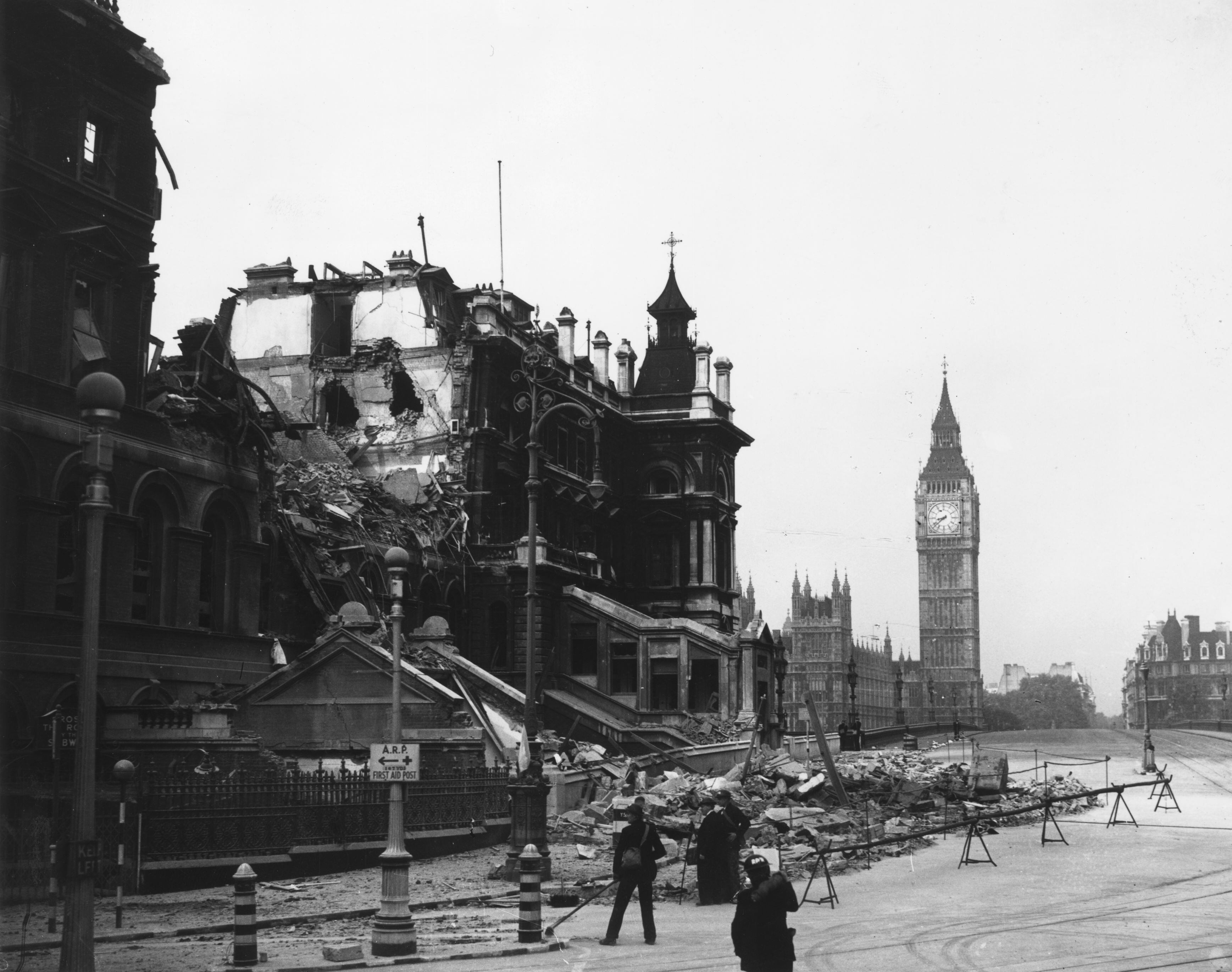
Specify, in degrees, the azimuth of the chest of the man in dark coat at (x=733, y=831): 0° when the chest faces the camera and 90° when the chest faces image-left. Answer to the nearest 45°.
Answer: approximately 90°

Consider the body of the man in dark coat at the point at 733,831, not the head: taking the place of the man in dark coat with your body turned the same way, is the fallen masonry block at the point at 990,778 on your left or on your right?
on your right

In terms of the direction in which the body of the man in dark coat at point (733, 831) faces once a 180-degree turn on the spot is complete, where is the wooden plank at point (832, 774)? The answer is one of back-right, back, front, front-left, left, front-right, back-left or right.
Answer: left

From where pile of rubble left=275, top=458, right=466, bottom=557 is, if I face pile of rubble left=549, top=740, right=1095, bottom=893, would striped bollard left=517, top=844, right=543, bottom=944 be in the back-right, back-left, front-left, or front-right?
front-right

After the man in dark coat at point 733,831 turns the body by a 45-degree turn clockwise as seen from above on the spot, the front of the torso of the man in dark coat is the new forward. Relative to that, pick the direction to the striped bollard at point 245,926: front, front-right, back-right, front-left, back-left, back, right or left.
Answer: left

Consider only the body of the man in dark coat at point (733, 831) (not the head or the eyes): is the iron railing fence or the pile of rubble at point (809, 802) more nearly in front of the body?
the iron railing fence

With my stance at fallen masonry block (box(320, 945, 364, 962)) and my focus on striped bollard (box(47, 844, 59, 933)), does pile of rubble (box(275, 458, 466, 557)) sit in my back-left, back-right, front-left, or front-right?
front-right

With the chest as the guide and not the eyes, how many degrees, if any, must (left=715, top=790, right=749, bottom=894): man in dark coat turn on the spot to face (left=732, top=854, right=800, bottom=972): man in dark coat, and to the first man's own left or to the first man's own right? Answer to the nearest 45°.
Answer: approximately 90° to the first man's own left

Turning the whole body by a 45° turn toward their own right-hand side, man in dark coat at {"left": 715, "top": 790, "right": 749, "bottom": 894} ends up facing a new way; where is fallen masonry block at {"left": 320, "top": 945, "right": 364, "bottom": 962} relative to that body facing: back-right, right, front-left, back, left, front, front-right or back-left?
left
